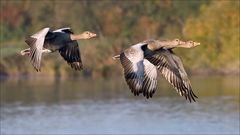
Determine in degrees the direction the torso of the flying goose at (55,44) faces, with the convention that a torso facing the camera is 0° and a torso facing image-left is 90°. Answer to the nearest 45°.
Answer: approximately 270°

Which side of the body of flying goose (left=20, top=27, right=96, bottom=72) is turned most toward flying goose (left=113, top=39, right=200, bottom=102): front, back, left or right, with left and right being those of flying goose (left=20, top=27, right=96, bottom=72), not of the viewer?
front
